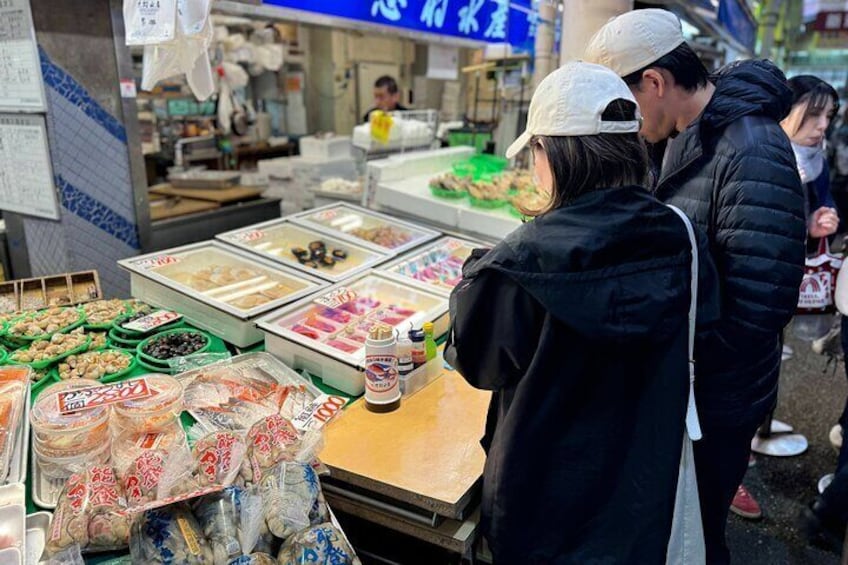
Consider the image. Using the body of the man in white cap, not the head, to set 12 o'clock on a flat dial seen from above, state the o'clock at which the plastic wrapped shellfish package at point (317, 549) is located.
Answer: The plastic wrapped shellfish package is roughly at 10 o'clock from the man in white cap.

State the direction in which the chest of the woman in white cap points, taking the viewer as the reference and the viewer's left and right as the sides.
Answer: facing away from the viewer and to the left of the viewer

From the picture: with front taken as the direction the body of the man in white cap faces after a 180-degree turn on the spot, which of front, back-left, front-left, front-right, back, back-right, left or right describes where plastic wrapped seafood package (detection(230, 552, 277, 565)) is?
back-right

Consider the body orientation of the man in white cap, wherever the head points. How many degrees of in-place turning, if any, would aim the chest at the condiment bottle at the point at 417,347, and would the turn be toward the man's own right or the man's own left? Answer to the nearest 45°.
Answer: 0° — they already face it

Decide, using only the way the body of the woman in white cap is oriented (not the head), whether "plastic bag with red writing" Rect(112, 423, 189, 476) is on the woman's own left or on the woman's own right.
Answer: on the woman's own left

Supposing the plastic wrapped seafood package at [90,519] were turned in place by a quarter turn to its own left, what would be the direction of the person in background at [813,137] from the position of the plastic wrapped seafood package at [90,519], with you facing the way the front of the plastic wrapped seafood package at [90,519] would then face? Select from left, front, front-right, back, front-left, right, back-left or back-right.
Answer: front

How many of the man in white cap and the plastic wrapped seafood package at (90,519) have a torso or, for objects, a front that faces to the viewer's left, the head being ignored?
1

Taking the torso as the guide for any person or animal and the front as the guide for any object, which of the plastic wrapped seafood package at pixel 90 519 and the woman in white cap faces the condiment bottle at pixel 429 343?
the woman in white cap

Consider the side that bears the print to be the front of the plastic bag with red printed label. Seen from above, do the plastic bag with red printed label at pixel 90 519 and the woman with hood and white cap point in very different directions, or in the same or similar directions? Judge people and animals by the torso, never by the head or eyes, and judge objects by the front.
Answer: very different directions

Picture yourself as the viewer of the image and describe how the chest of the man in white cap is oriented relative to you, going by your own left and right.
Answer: facing to the left of the viewer

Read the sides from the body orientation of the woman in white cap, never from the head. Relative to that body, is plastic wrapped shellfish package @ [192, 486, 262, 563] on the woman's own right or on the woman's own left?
on the woman's own left

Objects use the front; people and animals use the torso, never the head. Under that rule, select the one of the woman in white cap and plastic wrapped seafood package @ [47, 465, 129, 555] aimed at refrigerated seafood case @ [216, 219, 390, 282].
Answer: the woman in white cap

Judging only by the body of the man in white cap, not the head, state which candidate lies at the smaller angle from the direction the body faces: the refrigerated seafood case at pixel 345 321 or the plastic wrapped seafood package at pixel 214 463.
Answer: the refrigerated seafood case

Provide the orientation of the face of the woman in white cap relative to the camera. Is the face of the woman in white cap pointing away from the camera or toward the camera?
away from the camera

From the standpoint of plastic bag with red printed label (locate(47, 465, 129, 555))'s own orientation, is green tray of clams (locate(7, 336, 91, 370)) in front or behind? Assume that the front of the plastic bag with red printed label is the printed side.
behind

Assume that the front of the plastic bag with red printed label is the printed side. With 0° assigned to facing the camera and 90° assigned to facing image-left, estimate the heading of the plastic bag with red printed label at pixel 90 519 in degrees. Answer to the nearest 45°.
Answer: approximately 0°
